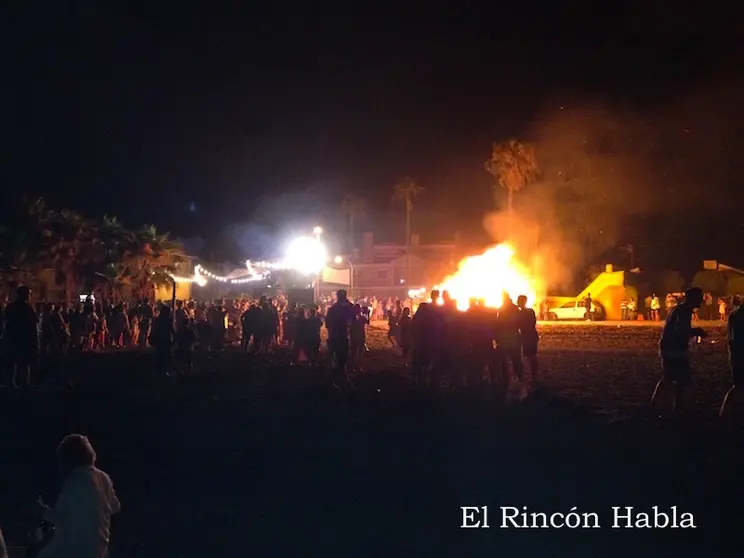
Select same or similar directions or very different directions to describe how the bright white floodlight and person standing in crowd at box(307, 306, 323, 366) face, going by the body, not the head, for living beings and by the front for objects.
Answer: very different directions

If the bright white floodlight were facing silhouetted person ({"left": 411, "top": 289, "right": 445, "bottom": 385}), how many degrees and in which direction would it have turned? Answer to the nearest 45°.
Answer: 0° — it already faces them

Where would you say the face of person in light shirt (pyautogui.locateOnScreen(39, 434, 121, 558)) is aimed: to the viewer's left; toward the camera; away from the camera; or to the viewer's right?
away from the camera

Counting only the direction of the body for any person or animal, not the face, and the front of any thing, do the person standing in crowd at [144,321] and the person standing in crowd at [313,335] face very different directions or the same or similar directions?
same or similar directions

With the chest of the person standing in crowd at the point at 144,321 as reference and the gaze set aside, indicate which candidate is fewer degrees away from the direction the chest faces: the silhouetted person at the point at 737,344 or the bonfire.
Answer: the bonfire

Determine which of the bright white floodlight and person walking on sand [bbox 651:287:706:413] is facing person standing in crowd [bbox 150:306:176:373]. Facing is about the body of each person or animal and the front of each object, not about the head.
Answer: the bright white floodlight

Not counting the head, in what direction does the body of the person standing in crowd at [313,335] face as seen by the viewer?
away from the camera

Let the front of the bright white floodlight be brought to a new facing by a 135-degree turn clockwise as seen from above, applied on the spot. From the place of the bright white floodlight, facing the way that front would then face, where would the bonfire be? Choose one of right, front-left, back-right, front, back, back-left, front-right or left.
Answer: back-right

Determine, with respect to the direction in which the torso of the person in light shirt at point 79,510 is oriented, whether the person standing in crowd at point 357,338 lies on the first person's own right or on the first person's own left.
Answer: on the first person's own right

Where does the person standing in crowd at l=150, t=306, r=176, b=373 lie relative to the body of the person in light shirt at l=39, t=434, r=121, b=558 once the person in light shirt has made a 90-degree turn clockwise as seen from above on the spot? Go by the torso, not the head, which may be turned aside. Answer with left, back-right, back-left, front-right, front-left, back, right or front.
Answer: front-left

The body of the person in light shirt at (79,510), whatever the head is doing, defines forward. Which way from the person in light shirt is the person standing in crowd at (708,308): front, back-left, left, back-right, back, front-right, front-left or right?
right
